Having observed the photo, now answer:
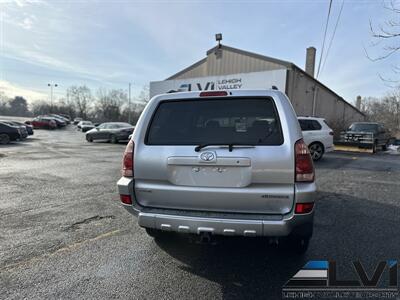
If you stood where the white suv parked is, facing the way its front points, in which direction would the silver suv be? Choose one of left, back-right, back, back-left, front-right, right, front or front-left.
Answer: back-left

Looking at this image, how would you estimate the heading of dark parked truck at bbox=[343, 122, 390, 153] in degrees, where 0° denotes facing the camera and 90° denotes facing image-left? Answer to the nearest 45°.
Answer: approximately 45°

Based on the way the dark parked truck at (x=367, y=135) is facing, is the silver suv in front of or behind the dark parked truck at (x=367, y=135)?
in front

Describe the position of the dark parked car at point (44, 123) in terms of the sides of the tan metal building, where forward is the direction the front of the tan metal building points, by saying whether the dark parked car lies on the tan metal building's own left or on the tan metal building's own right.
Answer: on the tan metal building's own right

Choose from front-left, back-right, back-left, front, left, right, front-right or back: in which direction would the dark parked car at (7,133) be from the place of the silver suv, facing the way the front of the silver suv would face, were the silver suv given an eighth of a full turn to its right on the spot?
left

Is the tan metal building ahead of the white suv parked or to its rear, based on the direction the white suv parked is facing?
ahead

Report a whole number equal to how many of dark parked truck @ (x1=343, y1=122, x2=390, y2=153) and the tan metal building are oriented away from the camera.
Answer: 0

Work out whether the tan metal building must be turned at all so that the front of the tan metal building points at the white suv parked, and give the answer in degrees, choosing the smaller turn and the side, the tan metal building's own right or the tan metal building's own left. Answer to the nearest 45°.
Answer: approximately 45° to the tan metal building's own left

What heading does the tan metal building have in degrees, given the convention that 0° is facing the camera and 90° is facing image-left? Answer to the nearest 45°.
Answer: approximately 45°

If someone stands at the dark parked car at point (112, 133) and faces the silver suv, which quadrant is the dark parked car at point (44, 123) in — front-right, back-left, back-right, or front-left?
back-right

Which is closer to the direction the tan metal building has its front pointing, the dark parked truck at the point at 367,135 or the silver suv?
the silver suv

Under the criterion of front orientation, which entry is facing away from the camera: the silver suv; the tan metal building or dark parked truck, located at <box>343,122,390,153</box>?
the silver suv

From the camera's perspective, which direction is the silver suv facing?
away from the camera
